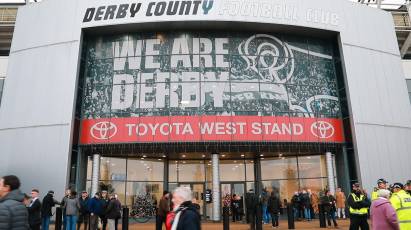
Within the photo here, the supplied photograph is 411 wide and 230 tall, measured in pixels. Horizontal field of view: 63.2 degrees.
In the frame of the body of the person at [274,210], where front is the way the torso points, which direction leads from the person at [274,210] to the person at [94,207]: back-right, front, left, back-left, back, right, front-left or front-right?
back-left

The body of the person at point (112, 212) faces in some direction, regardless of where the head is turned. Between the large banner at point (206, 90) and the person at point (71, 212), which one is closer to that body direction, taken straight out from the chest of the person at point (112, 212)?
the large banner

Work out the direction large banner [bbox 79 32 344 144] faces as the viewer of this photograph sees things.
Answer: facing the viewer

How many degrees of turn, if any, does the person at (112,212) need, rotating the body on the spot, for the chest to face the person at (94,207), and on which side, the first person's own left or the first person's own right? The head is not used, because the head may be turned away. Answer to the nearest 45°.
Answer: approximately 45° to the first person's own left

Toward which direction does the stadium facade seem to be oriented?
toward the camera

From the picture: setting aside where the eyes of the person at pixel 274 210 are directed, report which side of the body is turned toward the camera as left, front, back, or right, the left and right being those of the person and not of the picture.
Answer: back
